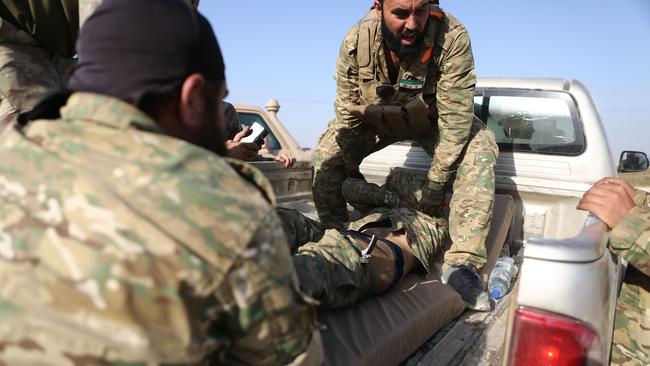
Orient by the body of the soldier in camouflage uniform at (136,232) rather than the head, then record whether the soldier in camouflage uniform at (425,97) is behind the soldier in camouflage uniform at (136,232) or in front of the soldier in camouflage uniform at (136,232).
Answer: in front

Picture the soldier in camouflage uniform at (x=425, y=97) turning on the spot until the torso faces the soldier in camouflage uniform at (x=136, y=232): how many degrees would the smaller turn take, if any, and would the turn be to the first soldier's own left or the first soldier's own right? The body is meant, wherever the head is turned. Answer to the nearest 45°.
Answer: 0° — they already face them

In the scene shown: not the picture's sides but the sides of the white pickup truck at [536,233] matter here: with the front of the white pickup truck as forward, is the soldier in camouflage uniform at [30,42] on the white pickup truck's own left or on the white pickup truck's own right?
on the white pickup truck's own left

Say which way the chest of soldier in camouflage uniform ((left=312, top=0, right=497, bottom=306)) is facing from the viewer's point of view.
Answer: toward the camera

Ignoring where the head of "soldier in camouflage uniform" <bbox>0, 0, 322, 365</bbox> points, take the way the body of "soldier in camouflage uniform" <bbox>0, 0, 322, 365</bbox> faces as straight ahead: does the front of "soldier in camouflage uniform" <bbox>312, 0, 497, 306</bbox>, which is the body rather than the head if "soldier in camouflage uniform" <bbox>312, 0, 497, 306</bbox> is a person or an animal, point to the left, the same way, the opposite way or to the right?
the opposite way

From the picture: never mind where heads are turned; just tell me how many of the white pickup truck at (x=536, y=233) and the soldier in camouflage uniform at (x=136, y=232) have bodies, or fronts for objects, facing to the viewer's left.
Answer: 0

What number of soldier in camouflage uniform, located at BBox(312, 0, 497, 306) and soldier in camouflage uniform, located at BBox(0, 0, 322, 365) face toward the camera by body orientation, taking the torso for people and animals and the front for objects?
1

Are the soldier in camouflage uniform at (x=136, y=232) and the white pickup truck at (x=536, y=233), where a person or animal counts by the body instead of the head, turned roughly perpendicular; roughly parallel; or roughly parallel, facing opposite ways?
roughly parallel

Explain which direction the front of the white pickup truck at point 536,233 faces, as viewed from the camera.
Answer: facing away from the viewer

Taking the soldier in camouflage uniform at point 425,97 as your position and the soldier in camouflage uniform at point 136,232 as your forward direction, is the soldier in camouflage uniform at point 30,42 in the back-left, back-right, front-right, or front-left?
front-right

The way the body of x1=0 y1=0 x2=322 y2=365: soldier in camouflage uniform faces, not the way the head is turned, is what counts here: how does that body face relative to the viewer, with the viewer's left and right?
facing away from the viewer and to the right of the viewer
